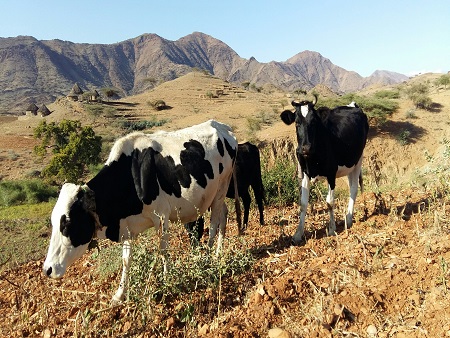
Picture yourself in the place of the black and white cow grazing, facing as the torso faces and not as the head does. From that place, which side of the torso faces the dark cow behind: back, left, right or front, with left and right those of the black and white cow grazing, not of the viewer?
back

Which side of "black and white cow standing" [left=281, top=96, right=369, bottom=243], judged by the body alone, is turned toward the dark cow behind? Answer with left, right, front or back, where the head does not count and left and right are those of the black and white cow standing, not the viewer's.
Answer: right

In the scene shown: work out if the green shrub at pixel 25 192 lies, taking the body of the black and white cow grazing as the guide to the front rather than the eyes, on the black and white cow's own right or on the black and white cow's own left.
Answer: on the black and white cow's own right

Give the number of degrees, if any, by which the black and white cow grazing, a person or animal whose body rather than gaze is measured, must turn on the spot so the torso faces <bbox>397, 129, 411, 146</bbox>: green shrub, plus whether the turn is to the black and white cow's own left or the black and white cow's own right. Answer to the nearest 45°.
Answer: approximately 180°

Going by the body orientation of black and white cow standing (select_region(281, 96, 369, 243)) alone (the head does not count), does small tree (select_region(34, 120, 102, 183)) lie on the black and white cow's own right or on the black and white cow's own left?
on the black and white cow's own right

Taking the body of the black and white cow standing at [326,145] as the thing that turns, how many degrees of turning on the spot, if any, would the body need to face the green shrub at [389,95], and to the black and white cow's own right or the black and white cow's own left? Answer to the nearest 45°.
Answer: approximately 135° to the black and white cow's own right

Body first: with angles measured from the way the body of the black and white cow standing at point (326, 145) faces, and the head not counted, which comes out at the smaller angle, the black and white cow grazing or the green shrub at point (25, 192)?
the black and white cow grazing

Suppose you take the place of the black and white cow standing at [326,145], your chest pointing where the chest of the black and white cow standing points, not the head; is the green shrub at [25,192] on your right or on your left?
on your right
